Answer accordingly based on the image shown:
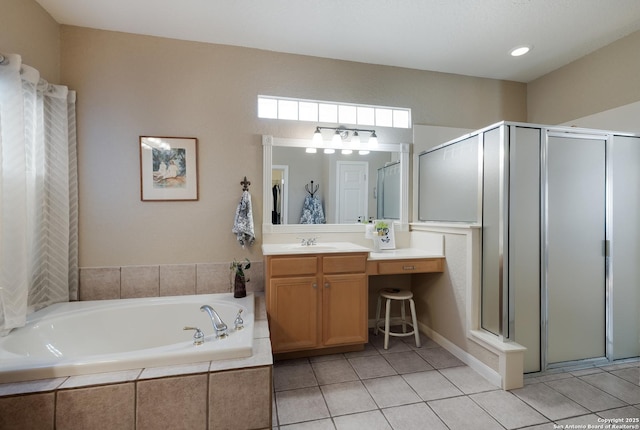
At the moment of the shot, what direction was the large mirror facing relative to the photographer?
facing the viewer

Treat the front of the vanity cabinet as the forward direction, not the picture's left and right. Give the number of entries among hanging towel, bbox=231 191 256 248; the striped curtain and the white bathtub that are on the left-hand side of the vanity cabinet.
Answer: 0

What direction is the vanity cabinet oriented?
toward the camera

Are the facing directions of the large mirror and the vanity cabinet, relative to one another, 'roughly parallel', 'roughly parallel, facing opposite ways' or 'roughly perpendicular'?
roughly parallel

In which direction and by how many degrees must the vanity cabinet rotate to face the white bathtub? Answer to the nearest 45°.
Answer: approximately 90° to its right

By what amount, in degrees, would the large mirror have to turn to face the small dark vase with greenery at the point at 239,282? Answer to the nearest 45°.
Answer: approximately 45° to its right

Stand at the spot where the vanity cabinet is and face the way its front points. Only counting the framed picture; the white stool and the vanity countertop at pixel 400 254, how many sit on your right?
1

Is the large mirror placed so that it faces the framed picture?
no

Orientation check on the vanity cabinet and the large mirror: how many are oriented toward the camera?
2

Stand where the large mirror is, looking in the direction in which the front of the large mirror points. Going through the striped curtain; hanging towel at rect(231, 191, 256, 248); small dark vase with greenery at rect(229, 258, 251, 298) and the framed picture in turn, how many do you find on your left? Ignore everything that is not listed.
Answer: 0

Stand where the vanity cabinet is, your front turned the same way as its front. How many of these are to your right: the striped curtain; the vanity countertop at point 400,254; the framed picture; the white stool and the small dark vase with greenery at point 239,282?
3

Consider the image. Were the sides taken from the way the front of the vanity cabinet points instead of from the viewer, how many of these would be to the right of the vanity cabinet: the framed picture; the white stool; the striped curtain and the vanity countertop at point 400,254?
2

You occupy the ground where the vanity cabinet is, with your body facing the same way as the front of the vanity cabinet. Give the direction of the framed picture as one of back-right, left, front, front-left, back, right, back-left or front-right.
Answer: right
